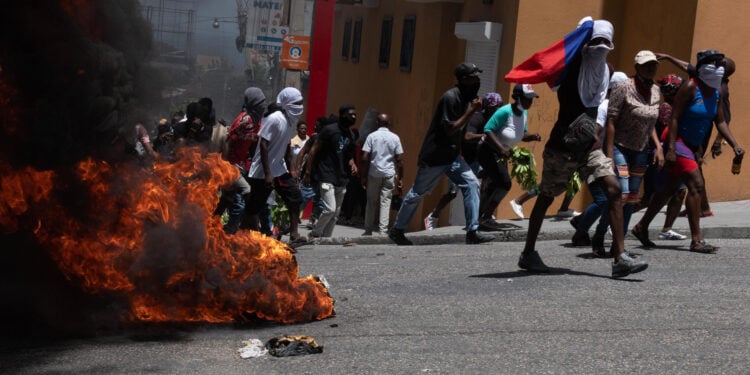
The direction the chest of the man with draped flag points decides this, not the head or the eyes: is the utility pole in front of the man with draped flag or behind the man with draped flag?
behind
